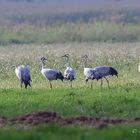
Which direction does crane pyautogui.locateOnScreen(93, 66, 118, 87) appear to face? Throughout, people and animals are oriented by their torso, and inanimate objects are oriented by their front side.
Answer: to the viewer's left
